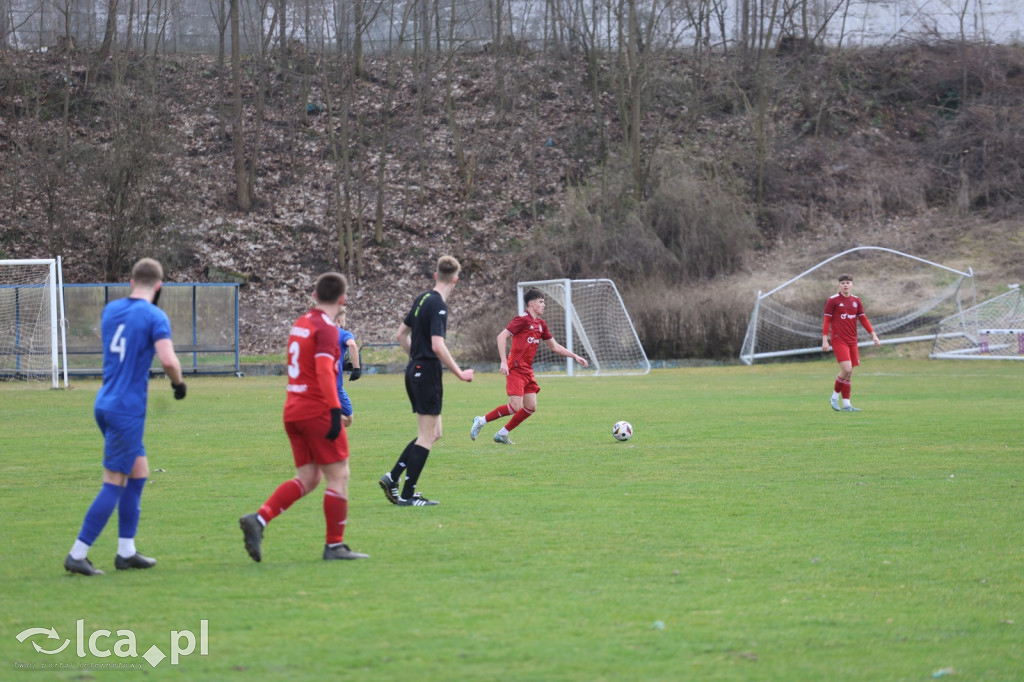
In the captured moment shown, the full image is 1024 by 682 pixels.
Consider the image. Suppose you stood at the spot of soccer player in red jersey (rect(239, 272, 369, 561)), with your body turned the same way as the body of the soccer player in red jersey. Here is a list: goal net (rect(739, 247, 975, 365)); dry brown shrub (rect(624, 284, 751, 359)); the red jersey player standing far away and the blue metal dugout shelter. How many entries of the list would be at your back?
0

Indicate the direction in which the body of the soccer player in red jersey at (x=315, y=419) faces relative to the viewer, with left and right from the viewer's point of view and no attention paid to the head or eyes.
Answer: facing away from the viewer and to the right of the viewer

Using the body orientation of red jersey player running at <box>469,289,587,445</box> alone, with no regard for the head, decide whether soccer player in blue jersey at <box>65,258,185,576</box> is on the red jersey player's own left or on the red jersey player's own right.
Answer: on the red jersey player's own right

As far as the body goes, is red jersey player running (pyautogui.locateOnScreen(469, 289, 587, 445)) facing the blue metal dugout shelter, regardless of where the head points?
no

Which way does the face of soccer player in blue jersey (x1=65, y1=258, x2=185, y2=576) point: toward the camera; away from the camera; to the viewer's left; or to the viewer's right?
away from the camera

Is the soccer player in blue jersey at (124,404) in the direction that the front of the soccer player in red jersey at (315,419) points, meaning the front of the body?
no

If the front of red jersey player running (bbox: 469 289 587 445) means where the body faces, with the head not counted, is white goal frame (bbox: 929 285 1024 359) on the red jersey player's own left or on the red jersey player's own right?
on the red jersey player's own left

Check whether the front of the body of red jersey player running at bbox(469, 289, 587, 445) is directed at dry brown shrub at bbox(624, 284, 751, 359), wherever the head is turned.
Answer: no

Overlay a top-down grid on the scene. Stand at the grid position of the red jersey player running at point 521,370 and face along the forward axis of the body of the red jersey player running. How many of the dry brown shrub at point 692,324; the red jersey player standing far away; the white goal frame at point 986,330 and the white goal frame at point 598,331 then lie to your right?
0

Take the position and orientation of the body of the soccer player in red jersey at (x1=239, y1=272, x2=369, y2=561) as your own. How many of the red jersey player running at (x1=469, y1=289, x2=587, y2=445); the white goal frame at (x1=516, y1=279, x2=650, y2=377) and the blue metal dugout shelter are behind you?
0

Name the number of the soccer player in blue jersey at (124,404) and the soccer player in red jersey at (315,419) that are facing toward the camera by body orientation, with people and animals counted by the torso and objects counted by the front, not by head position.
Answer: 0

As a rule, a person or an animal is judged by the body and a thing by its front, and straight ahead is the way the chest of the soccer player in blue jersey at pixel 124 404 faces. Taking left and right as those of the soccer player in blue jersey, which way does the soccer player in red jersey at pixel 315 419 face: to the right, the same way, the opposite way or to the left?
the same way

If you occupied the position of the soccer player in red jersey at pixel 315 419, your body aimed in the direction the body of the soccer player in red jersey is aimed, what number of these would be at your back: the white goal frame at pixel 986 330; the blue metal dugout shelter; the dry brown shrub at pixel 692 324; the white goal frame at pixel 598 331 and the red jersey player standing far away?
0

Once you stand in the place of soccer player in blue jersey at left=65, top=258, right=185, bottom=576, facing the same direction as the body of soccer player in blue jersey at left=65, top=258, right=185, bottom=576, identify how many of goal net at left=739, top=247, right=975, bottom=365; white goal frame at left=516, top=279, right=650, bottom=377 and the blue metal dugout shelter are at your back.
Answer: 0

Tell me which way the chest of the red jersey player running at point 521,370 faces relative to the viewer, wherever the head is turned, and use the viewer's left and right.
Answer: facing the viewer and to the right of the viewer

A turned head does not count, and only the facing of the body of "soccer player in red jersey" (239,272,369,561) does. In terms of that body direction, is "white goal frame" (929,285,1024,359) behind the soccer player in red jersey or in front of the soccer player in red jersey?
in front

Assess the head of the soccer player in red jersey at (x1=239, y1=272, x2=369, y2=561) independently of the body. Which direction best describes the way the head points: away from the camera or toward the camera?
away from the camera
